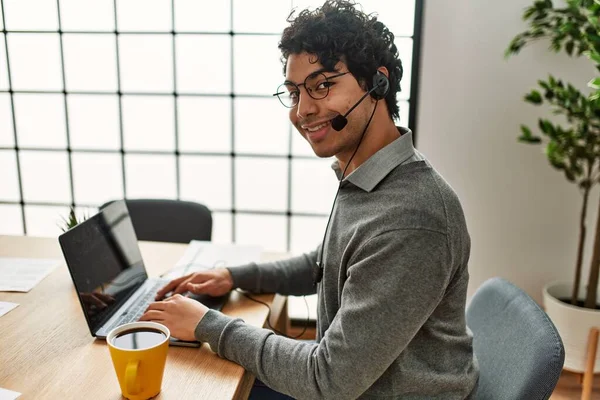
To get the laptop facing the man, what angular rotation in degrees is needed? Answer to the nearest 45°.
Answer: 0° — it already faces them

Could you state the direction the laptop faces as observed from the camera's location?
facing the viewer and to the right of the viewer

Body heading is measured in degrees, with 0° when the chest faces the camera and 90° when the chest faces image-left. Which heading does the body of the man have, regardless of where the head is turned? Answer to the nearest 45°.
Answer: approximately 90°

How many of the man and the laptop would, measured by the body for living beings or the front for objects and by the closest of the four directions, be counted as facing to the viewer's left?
1

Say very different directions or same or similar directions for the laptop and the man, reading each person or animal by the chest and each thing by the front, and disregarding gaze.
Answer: very different directions

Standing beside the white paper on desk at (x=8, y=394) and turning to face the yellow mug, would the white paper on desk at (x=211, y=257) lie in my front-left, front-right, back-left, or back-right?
front-left

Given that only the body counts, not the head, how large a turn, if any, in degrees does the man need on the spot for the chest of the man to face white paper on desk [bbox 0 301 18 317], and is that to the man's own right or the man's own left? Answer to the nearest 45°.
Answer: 0° — they already face it

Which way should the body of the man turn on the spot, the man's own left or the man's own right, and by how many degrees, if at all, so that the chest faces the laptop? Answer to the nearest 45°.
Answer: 0° — they already face it
